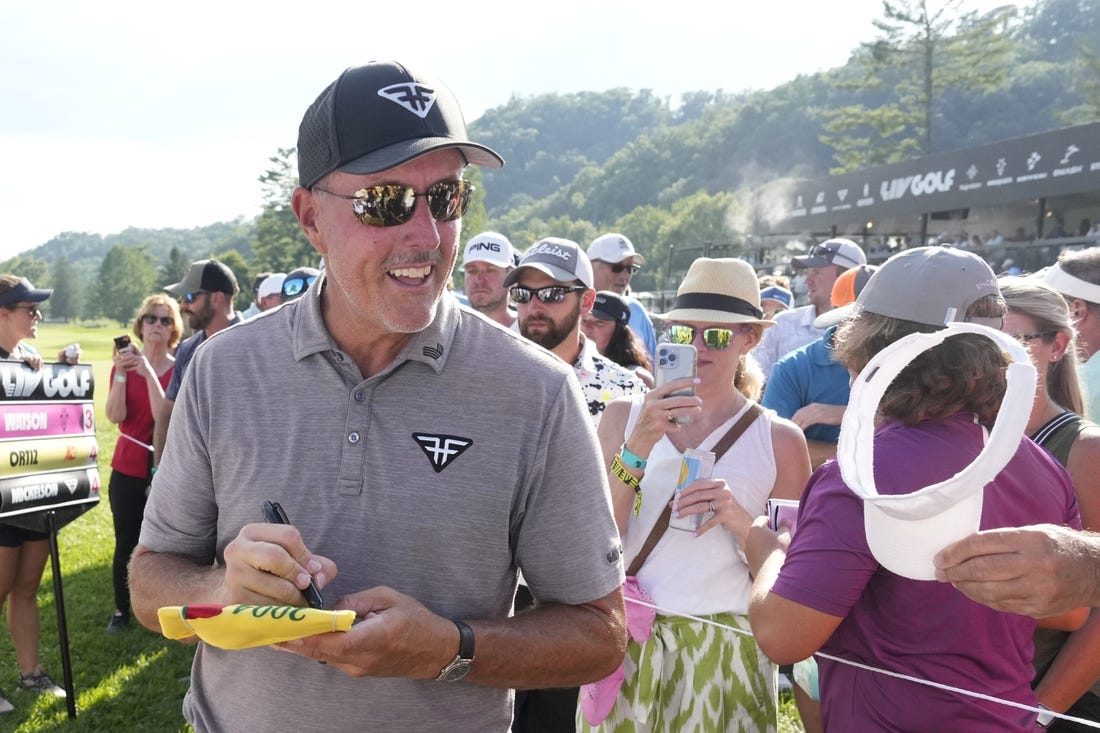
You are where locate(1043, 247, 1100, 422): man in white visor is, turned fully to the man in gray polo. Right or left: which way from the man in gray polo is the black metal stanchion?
right

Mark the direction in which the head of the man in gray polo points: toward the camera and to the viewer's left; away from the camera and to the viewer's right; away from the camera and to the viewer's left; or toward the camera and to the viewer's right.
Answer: toward the camera and to the viewer's right

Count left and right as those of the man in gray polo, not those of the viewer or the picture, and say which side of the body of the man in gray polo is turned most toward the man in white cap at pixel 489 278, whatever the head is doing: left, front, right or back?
back

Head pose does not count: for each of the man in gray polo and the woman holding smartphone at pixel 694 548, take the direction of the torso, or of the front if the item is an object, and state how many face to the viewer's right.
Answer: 0

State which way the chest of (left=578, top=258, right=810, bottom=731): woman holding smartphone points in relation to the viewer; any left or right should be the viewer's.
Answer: facing the viewer and to the left of the viewer

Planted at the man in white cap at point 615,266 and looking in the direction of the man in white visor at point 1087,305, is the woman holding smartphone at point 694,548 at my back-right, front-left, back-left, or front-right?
front-right

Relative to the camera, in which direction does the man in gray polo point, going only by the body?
toward the camera

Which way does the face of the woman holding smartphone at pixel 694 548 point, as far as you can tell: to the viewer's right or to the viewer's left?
to the viewer's left

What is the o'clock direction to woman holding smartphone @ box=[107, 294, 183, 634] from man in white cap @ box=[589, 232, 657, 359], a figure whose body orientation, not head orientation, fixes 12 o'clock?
The woman holding smartphone is roughly at 4 o'clock from the man in white cap.

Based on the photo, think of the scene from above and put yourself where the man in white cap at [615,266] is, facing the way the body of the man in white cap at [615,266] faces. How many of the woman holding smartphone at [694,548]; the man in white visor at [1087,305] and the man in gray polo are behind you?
0

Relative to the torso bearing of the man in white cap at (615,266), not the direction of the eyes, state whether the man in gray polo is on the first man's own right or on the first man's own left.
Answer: on the first man's own right

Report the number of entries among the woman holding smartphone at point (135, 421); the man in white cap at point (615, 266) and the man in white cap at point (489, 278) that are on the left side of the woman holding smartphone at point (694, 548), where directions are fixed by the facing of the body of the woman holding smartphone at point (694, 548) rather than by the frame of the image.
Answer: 0

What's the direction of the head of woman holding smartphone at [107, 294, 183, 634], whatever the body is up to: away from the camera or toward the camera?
toward the camera

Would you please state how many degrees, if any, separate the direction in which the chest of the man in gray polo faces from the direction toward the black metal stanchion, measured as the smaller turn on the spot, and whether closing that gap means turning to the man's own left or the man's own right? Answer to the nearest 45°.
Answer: approximately 135° to the man's own right

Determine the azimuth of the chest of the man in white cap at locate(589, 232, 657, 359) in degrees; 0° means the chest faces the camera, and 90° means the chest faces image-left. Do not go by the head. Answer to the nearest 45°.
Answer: approximately 315°
